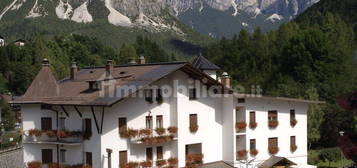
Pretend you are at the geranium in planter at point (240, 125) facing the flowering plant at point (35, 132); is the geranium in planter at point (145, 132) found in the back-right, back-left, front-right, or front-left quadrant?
front-left

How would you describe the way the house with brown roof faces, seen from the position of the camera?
facing the viewer and to the right of the viewer
